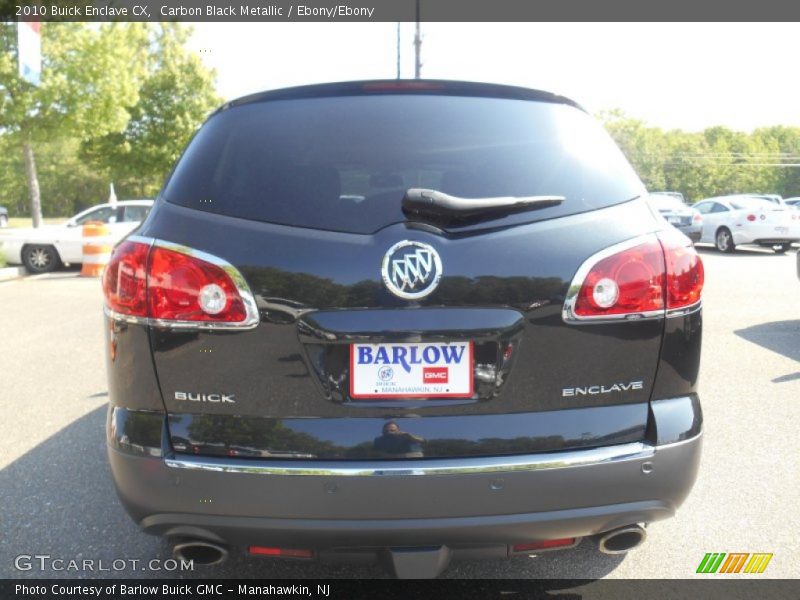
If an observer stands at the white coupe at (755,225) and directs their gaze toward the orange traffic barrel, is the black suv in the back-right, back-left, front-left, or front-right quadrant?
front-left

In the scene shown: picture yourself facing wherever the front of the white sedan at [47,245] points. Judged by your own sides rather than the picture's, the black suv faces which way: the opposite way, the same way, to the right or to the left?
to the right

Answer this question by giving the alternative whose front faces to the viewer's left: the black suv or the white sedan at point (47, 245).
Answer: the white sedan

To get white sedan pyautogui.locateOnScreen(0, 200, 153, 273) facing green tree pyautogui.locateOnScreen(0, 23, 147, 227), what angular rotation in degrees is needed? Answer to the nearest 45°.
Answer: approximately 90° to its right

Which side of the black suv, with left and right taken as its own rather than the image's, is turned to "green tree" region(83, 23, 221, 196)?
front

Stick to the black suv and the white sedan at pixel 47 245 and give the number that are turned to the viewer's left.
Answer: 1

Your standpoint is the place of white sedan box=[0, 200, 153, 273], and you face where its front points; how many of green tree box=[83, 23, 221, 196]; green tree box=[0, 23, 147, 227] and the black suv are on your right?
2

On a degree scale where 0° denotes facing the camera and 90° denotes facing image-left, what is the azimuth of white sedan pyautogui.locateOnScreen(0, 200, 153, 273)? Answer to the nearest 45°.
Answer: approximately 90°

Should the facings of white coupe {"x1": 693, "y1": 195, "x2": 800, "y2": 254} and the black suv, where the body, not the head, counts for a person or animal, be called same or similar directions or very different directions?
same or similar directions

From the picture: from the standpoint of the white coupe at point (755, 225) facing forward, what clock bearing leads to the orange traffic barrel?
The orange traffic barrel is roughly at 9 o'clock from the white coupe.

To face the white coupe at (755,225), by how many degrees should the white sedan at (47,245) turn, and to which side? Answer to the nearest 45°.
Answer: approximately 180°

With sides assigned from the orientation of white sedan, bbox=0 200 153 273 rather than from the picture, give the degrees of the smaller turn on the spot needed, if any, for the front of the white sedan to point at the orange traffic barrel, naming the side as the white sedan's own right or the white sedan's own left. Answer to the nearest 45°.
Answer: approximately 135° to the white sedan's own left

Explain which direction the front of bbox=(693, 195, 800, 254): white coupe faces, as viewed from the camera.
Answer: facing away from the viewer and to the left of the viewer

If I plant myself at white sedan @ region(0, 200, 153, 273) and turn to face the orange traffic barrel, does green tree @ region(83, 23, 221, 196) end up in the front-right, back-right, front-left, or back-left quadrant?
back-left

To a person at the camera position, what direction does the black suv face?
facing away from the viewer

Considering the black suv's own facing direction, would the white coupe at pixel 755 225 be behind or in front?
in front
